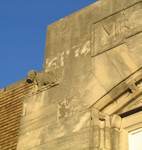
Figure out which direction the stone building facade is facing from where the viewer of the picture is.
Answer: facing the viewer and to the left of the viewer
